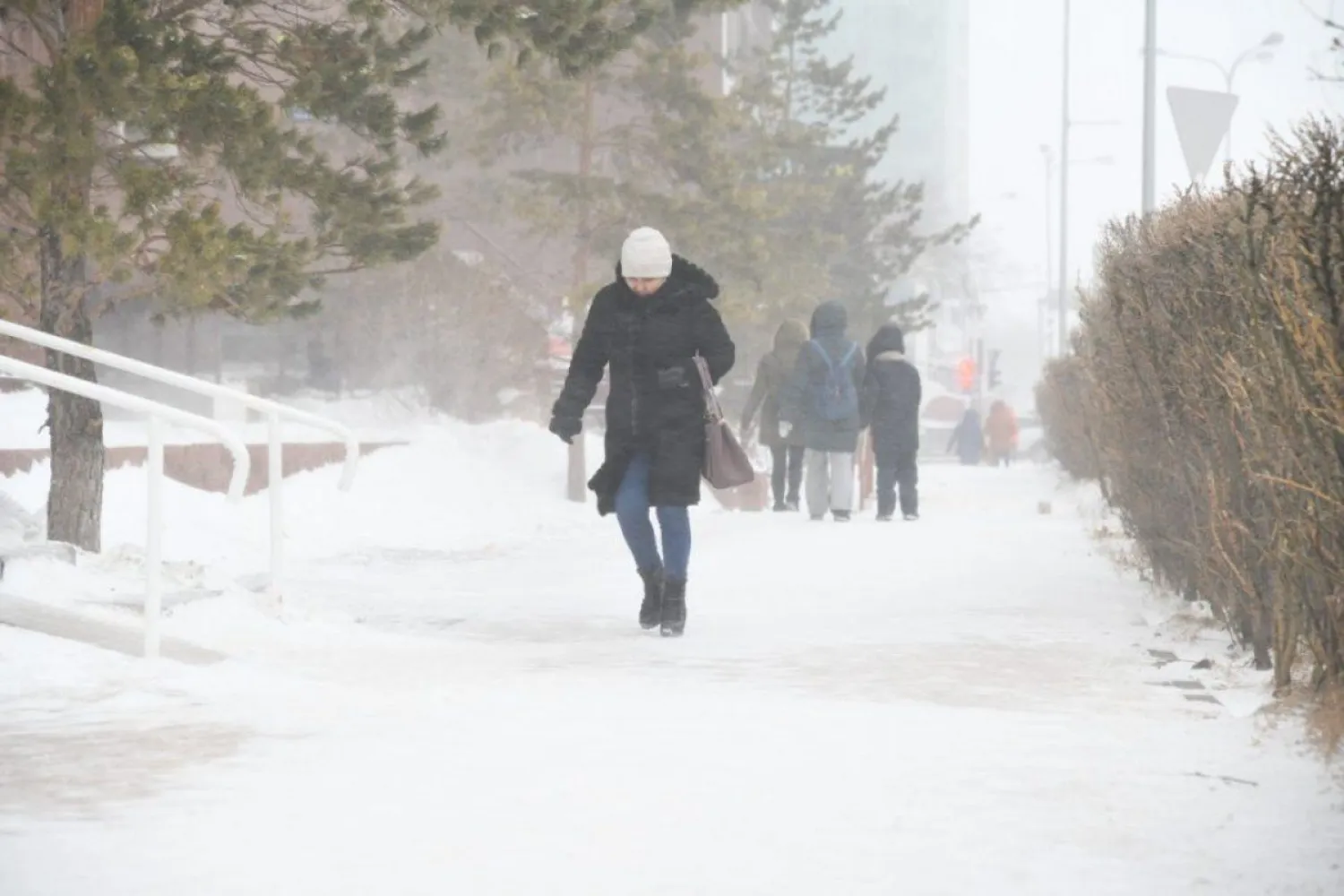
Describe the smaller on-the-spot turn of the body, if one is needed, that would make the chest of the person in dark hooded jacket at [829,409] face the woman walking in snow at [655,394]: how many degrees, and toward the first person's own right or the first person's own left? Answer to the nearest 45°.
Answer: approximately 180°

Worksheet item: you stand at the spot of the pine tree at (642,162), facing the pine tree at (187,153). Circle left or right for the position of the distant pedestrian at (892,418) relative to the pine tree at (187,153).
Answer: left

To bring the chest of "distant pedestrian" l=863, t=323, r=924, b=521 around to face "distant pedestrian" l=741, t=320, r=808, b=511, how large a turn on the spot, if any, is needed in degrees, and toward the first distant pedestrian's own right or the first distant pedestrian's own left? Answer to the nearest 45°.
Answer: approximately 45° to the first distant pedestrian's own left

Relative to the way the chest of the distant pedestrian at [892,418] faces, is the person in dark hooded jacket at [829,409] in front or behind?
behind

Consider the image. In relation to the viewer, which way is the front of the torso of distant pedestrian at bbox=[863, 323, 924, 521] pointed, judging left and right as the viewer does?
facing away from the viewer

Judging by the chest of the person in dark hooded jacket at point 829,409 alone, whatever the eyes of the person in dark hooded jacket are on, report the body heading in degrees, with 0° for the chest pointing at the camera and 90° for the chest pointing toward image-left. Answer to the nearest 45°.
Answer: approximately 180°

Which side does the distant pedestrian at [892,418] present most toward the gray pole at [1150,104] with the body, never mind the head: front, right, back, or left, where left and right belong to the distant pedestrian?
front

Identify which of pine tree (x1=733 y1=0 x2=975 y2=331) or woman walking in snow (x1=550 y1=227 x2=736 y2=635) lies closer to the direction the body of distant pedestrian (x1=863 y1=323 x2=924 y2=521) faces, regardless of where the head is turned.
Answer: the pine tree

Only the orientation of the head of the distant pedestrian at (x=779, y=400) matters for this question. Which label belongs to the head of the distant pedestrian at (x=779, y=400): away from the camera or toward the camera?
away from the camera

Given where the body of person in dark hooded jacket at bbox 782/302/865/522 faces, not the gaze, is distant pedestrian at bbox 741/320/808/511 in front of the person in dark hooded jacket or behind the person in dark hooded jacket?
in front

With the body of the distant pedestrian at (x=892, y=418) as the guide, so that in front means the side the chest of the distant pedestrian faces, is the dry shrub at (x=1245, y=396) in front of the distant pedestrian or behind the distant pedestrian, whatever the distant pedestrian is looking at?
behind

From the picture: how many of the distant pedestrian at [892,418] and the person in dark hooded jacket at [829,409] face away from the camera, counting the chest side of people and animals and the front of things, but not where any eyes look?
2

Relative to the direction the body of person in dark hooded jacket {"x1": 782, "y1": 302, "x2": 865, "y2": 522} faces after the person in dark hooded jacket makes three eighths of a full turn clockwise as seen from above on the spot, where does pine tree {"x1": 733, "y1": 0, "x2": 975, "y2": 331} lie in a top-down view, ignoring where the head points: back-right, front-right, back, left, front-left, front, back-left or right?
back-left

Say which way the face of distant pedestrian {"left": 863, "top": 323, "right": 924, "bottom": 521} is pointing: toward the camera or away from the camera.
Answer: away from the camera

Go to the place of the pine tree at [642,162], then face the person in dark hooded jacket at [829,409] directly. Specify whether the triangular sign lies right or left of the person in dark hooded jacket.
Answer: left

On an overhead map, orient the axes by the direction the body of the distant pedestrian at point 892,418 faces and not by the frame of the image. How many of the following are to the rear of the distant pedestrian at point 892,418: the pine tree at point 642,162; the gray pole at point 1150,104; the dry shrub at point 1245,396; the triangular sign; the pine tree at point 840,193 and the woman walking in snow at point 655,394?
2
